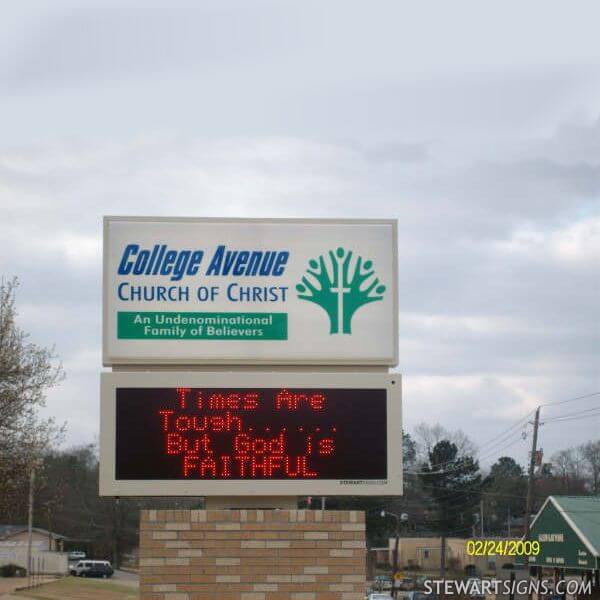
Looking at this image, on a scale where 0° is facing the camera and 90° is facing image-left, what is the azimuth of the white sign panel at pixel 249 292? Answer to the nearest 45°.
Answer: approximately 0°

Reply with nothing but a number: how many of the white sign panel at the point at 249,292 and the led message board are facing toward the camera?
2

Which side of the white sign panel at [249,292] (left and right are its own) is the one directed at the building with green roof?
back

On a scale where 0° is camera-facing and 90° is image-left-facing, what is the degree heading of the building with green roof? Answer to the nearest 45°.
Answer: approximately 45°

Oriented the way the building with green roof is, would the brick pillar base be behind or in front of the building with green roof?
in front

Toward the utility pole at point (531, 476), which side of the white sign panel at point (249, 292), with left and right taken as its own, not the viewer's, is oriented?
back

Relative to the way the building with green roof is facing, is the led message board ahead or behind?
ahead
